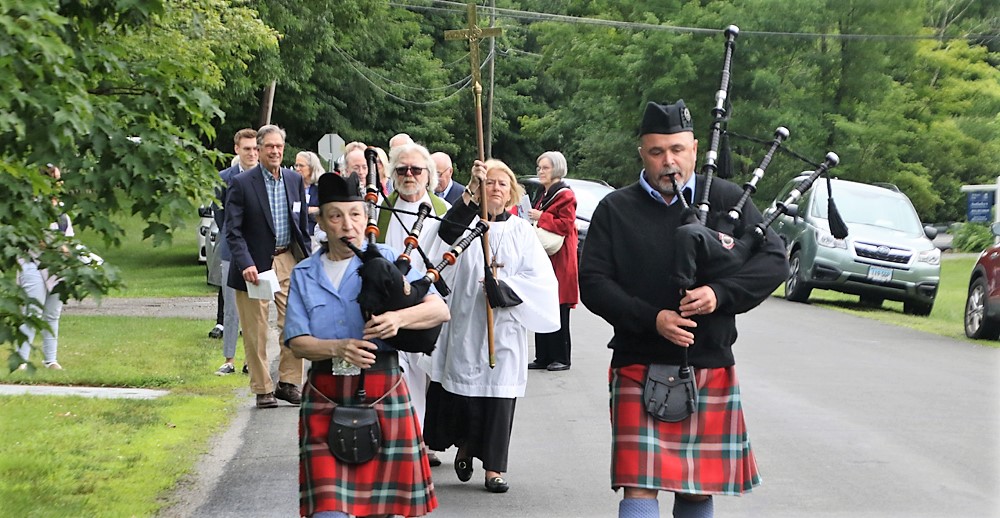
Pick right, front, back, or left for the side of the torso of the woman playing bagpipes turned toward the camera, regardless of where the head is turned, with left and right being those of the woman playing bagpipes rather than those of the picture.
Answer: front

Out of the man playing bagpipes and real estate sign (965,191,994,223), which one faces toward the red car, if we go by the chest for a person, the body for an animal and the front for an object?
the real estate sign

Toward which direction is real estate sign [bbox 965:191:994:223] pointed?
toward the camera

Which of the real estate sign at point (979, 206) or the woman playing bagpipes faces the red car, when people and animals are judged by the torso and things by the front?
the real estate sign

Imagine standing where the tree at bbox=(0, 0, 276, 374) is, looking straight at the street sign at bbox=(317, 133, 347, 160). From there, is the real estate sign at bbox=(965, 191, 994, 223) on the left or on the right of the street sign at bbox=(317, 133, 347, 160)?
right

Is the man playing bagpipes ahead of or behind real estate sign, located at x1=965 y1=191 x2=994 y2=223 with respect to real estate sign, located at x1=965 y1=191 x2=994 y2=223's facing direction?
ahead

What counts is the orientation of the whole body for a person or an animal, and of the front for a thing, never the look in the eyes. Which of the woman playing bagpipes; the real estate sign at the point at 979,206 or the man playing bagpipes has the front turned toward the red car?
the real estate sign

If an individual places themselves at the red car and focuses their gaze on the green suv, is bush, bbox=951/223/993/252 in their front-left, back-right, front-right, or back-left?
front-right

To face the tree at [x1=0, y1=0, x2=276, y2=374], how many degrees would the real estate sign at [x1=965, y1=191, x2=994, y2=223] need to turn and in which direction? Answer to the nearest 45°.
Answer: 0° — it already faces it

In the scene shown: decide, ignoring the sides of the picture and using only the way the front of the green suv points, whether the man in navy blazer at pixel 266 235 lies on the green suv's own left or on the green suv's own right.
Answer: on the green suv's own right

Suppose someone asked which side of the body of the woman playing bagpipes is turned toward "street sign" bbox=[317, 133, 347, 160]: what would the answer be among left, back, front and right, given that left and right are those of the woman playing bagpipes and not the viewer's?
back

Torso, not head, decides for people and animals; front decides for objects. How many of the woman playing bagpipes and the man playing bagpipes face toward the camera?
2
